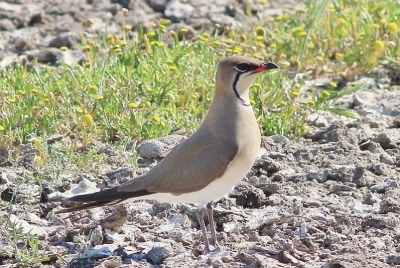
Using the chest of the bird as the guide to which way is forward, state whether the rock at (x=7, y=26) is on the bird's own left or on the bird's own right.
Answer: on the bird's own left

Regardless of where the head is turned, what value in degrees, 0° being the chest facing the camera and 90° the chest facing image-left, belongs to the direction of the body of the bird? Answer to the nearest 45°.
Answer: approximately 270°

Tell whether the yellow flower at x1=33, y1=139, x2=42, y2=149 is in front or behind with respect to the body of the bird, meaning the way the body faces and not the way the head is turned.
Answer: behind

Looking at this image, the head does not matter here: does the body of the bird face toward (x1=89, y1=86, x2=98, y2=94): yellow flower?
no

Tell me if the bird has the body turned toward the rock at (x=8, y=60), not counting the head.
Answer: no

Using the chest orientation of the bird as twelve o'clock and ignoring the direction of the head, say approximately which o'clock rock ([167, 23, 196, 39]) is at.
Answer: The rock is roughly at 9 o'clock from the bird.

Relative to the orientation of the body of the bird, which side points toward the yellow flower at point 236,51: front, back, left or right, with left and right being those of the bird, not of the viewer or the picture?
left

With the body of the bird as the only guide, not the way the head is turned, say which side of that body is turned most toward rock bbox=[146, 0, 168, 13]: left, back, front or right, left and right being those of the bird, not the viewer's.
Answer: left

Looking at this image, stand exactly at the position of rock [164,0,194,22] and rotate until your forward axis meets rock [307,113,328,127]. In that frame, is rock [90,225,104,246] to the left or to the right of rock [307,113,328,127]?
right

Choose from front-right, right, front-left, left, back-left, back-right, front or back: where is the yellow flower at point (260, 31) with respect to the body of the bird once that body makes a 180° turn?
right

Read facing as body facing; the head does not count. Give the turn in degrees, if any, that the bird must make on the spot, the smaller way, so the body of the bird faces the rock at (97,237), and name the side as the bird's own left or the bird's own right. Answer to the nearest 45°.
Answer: approximately 180°

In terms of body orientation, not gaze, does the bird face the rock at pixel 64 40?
no
